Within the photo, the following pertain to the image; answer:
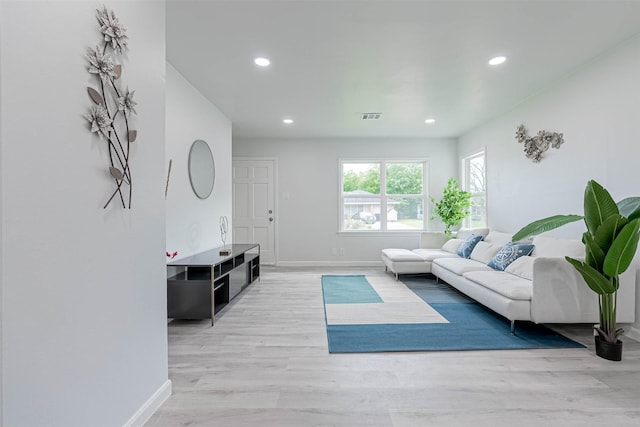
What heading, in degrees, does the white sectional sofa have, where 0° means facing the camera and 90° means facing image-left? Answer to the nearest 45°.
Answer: approximately 45°

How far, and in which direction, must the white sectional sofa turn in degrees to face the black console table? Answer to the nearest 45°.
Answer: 0° — it already faces it

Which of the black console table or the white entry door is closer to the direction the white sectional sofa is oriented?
the black console table

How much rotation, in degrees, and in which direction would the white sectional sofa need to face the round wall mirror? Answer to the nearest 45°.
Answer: approximately 45° to its right
